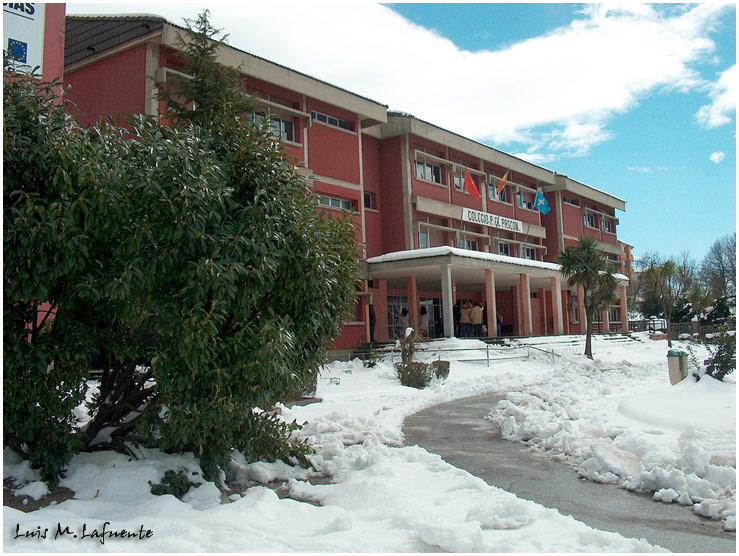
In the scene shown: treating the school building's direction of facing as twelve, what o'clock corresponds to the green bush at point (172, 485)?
The green bush is roughly at 2 o'clock from the school building.

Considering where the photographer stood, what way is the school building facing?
facing the viewer and to the right of the viewer

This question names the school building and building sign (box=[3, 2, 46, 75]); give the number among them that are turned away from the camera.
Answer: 0
